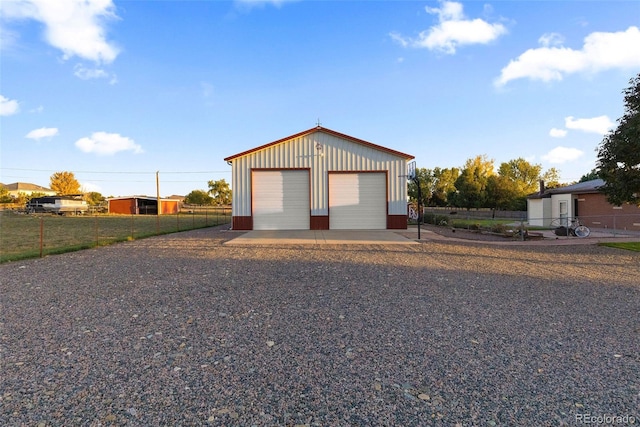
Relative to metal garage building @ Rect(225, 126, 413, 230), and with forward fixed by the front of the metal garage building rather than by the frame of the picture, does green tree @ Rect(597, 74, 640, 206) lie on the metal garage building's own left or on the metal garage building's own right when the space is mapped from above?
on the metal garage building's own left

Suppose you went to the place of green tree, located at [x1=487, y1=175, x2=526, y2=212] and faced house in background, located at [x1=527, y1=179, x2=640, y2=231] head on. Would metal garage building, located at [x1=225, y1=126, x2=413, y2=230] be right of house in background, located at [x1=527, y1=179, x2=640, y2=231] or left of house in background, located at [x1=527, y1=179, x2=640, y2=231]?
right

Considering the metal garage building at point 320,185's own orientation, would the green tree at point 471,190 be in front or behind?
behind

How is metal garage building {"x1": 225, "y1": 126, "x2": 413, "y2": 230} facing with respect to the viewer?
toward the camera

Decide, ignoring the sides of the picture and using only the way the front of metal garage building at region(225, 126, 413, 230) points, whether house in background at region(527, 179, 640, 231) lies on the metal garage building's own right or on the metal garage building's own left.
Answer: on the metal garage building's own left

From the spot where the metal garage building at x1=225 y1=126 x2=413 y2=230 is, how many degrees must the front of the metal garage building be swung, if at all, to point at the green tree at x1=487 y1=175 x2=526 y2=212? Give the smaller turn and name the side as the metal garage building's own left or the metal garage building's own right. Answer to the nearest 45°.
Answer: approximately 135° to the metal garage building's own left
